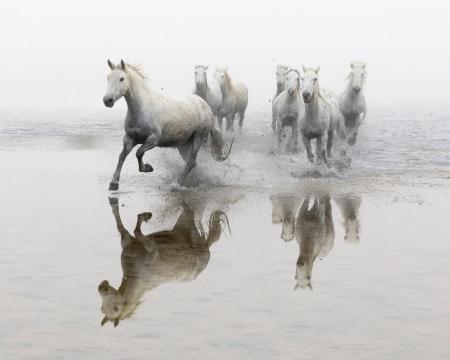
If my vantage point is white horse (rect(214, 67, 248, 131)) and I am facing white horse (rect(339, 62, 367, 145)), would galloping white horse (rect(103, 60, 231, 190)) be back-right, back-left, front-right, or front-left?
front-right

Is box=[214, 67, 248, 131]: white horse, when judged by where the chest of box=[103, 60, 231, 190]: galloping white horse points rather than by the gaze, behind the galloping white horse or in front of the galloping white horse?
behind

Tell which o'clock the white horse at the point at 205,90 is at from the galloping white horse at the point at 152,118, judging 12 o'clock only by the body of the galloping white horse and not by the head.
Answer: The white horse is roughly at 5 o'clock from the galloping white horse.

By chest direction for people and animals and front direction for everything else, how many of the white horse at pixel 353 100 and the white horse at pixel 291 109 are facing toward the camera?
2

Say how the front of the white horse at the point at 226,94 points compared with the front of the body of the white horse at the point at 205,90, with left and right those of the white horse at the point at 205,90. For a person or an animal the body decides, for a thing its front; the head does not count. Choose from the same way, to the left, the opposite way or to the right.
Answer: the same way

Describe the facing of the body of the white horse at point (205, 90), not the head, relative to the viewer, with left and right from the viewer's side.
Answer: facing the viewer and to the left of the viewer

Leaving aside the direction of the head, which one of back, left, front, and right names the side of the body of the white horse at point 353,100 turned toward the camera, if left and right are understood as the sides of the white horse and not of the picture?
front

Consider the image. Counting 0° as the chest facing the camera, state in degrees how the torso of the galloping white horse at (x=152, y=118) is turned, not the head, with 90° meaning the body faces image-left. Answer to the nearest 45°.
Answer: approximately 45°

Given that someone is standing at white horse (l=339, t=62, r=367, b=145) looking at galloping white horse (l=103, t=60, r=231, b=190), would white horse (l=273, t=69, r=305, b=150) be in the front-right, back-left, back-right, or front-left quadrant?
front-right
